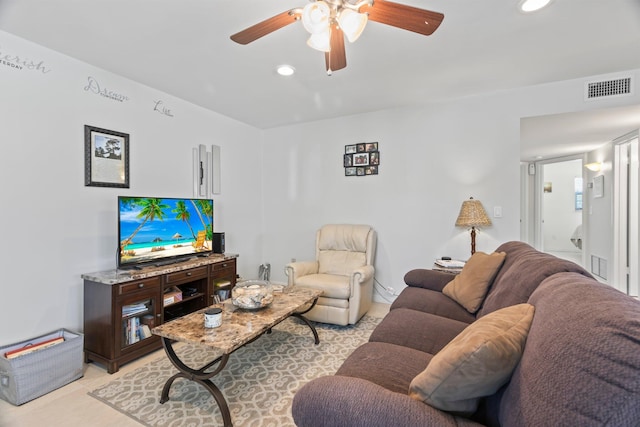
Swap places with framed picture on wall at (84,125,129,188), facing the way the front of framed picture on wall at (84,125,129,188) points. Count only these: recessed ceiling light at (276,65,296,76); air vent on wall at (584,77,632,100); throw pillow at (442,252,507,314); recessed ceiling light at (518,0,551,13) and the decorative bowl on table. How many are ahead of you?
5

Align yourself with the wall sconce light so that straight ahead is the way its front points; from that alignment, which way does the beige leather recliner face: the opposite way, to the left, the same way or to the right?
to the left

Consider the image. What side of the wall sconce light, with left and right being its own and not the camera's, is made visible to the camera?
left

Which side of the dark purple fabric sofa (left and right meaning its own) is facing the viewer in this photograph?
left

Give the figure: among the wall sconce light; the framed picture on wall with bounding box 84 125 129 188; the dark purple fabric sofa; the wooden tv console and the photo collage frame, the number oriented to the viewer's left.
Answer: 2

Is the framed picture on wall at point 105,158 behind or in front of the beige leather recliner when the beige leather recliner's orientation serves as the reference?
in front

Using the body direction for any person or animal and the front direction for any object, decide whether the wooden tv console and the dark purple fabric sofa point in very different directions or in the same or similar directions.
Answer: very different directions

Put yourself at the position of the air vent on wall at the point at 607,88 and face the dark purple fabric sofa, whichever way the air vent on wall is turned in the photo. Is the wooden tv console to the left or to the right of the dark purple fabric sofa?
right

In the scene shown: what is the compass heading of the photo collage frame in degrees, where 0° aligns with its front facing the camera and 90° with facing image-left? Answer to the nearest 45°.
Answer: approximately 0°

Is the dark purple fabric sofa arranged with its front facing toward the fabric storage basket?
yes

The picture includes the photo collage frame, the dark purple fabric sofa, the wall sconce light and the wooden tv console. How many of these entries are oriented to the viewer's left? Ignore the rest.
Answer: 2

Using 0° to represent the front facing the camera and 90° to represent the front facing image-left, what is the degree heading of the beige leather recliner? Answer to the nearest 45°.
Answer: approximately 45°

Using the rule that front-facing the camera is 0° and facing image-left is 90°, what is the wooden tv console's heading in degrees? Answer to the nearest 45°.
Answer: approximately 315°

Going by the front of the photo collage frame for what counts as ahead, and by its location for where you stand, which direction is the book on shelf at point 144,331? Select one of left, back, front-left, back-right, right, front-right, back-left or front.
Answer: front-right
